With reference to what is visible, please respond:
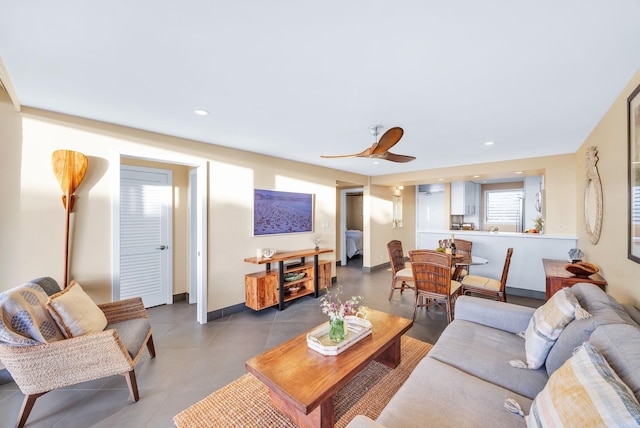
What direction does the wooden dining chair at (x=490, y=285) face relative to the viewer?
to the viewer's left

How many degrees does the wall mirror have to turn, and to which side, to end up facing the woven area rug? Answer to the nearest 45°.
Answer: approximately 45° to its left

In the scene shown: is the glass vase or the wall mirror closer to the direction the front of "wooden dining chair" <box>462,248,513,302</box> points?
the glass vase

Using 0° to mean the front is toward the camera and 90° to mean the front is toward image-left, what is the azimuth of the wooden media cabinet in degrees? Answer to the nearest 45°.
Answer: approximately 315°

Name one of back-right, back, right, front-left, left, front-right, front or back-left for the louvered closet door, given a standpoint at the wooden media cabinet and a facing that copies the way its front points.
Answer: back-right

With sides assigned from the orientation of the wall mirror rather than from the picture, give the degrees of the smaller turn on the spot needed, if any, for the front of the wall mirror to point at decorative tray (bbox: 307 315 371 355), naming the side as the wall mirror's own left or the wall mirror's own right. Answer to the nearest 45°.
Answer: approximately 45° to the wall mirror's own left

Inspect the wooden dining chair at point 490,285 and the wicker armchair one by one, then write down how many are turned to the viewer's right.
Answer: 1

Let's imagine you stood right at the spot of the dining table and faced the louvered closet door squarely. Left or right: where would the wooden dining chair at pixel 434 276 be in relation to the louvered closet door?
left

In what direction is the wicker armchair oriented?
to the viewer's right

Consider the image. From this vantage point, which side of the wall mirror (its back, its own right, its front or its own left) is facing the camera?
left
